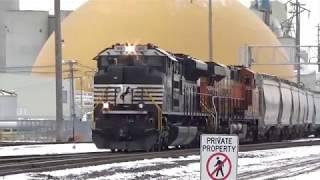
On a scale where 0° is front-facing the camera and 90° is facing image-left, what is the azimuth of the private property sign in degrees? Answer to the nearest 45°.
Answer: approximately 0°

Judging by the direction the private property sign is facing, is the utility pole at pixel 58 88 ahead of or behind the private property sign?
behind
